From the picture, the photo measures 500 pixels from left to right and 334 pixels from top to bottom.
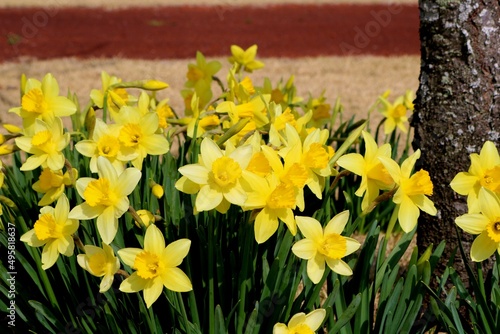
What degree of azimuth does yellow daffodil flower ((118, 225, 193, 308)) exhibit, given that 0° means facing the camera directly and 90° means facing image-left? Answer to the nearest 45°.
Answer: approximately 45°

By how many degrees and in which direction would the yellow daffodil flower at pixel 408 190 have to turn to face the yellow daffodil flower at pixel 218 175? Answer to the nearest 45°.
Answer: approximately 90° to its right

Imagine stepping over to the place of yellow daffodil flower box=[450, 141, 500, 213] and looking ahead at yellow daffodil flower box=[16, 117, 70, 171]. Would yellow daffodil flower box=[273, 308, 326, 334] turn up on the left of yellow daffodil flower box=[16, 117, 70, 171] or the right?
left

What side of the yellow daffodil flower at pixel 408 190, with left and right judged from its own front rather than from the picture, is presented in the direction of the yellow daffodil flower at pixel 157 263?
right

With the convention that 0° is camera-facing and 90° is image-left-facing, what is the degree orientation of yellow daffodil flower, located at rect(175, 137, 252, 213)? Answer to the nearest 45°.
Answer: approximately 315°

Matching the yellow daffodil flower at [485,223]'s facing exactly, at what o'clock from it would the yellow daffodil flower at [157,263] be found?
the yellow daffodil flower at [157,263] is roughly at 2 o'clock from the yellow daffodil flower at [485,223].

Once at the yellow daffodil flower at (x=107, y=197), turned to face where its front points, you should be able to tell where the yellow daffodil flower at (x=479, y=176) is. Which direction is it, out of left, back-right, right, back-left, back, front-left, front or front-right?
back-left
